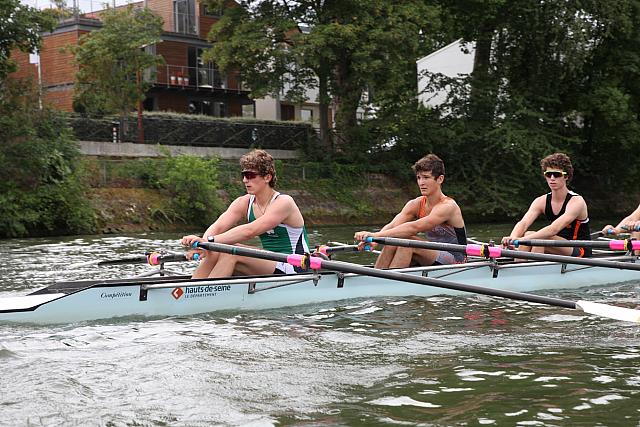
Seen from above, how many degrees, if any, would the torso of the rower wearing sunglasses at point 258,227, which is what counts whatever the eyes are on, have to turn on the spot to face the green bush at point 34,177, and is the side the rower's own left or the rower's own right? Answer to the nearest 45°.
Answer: approximately 135° to the rower's own right
